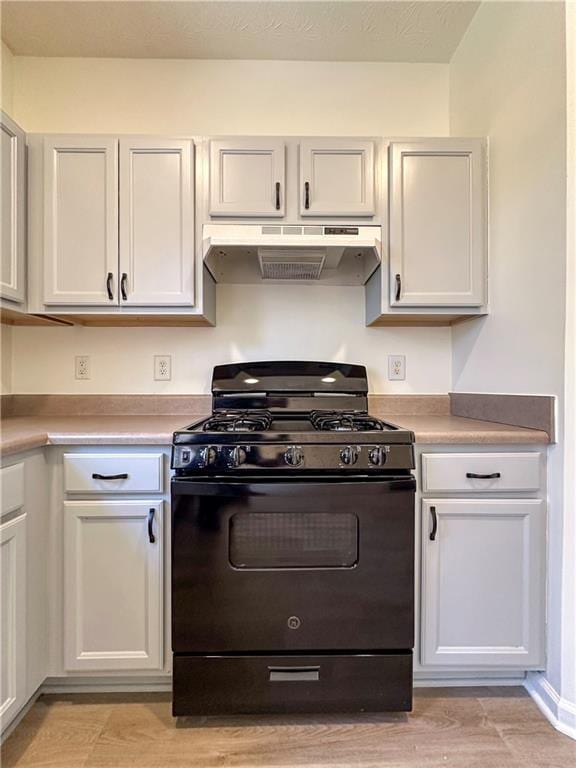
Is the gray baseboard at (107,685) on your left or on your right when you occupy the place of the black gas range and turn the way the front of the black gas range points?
on your right

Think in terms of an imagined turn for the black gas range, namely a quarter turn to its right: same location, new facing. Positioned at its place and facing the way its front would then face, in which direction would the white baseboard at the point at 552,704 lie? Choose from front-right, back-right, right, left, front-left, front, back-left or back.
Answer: back

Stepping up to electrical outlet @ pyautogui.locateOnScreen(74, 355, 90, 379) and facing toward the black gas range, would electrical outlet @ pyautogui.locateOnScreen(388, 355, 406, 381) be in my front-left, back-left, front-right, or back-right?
front-left

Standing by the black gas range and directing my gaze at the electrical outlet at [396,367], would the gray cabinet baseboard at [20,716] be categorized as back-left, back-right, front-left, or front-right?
back-left

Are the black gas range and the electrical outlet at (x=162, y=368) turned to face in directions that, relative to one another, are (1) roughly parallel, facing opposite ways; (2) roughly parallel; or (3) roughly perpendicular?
roughly parallel

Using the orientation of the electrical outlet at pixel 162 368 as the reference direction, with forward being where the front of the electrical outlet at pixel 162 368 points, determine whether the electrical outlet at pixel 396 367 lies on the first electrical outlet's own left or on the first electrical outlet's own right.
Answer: on the first electrical outlet's own left

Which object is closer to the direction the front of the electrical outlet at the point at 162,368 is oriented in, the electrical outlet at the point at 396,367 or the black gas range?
the black gas range

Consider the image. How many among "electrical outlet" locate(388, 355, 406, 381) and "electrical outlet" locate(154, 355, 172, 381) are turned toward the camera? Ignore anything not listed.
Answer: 2

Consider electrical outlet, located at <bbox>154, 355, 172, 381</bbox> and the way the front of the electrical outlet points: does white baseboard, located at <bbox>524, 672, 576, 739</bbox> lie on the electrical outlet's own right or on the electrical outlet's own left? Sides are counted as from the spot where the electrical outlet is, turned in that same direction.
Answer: on the electrical outlet's own left

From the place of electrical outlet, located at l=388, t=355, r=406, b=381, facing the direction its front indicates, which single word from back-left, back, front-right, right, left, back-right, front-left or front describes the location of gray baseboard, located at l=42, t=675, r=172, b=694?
front-right

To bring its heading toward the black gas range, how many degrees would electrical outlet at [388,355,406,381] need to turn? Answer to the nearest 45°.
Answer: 0° — it already faces it

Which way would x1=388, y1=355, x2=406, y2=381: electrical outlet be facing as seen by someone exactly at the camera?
facing the viewer
